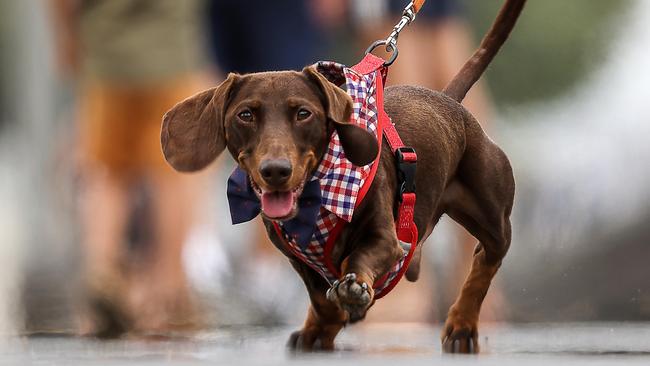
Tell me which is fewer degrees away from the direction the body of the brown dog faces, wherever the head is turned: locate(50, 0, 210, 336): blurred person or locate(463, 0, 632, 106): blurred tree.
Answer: the blurred person

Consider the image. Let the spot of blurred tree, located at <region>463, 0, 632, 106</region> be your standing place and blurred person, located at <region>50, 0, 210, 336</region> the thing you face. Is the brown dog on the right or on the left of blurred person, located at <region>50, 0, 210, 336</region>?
left

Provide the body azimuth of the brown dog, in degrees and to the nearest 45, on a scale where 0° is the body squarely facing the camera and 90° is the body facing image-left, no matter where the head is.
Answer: approximately 45°

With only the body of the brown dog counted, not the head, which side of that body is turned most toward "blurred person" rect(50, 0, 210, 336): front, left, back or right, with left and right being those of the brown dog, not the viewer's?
right

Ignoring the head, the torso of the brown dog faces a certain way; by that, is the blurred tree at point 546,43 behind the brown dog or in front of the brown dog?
behind

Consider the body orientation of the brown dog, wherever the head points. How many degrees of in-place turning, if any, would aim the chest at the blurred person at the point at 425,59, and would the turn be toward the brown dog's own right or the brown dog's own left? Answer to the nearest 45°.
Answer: approximately 135° to the brown dog's own right
